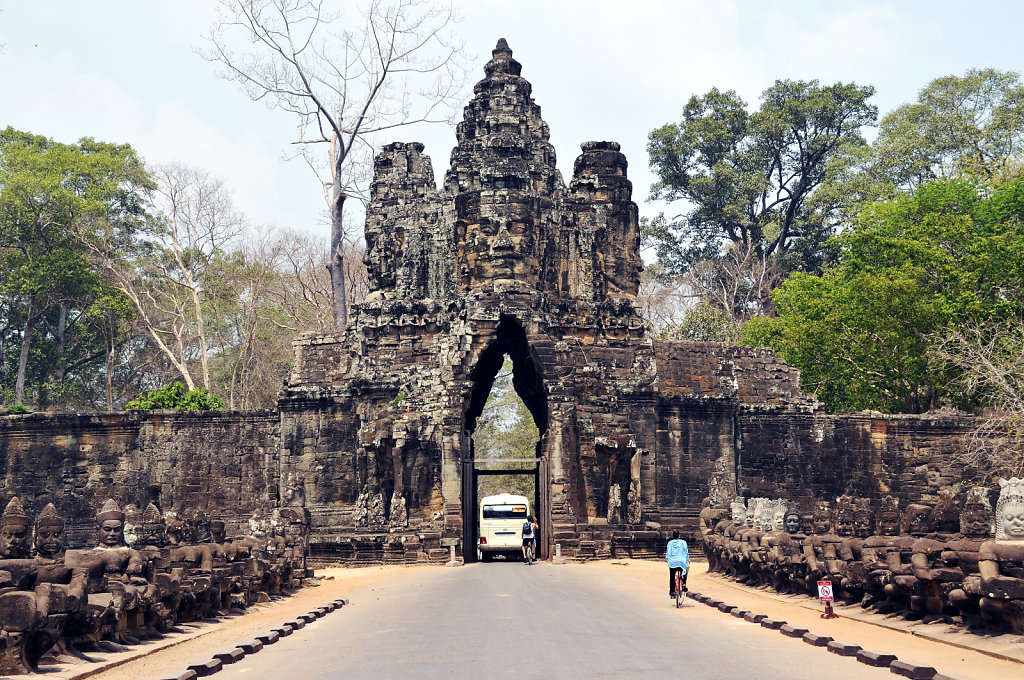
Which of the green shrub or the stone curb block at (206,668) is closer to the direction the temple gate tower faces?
the stone curb block

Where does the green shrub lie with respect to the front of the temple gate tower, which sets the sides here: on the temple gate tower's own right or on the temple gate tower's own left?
on the temple gate tower's own right

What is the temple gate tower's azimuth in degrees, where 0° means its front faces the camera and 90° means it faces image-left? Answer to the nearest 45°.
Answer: approximately 0°
